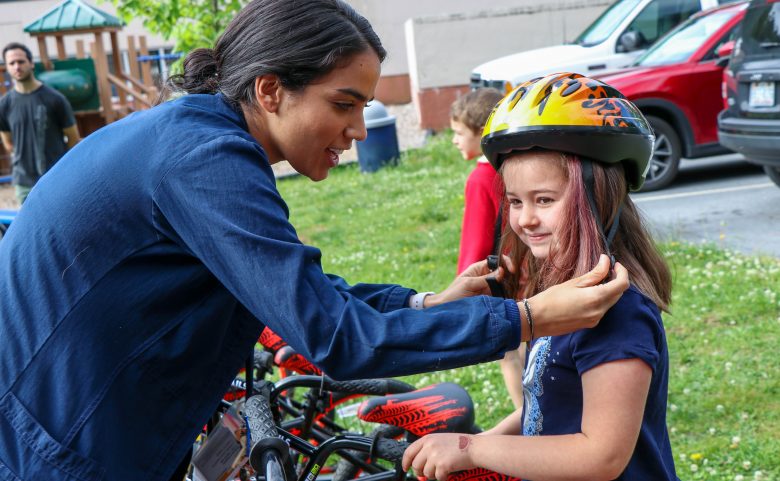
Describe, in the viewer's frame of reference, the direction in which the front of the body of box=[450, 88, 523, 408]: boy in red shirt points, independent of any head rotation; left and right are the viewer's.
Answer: facing to the left of the viewer

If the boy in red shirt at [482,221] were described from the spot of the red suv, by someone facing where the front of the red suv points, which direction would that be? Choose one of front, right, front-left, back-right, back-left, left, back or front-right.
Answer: front-left

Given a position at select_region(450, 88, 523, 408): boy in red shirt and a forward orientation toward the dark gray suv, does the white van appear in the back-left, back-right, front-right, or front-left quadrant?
front-left

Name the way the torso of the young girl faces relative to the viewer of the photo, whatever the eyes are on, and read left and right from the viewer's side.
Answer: facing the viewer and to the left of the viewer

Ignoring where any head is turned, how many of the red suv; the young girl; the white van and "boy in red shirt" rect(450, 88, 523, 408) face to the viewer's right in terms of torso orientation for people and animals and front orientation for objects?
0

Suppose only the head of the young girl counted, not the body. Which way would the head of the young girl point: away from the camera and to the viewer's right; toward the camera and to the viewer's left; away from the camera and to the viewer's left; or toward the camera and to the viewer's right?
toward the camera and to the viewer's left

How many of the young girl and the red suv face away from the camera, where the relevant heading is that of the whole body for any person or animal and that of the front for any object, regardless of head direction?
0

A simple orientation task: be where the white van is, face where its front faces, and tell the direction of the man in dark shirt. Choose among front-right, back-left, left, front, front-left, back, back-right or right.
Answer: front

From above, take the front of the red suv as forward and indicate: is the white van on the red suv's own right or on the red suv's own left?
on the red suv's own right

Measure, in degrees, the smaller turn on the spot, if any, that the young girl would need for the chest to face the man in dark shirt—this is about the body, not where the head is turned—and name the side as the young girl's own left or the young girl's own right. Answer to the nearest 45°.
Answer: approximately 90° to the young girl's own right

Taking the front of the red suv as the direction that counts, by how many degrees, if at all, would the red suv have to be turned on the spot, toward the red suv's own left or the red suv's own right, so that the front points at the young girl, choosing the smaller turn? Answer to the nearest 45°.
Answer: approximately 45° to the red suv's own left

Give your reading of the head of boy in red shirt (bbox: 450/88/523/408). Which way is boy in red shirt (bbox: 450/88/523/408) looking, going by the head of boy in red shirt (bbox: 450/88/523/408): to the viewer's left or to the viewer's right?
to the viewer's left

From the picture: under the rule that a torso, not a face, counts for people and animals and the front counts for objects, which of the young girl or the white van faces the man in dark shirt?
the white van

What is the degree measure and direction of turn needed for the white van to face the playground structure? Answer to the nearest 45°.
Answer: approximately 45° to its right

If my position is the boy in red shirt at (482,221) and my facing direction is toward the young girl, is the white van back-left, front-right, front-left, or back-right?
back-left
